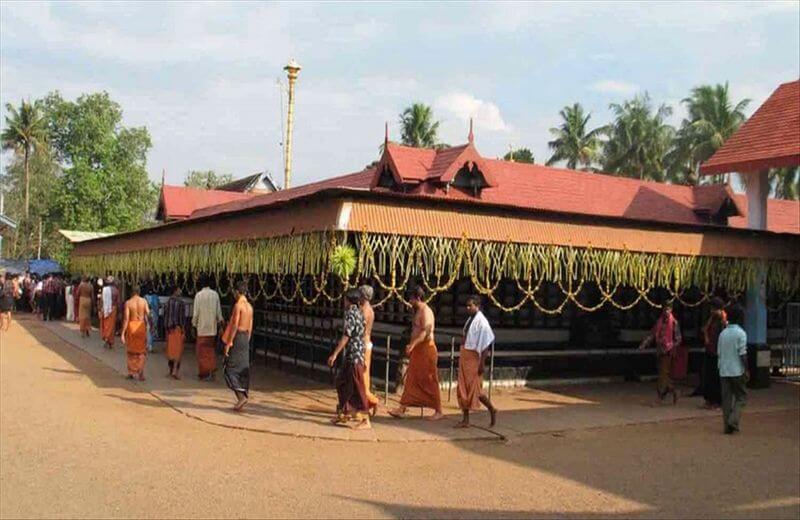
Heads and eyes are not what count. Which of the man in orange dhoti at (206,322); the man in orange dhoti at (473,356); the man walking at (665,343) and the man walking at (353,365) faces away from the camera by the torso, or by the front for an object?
the man in orange dhoti at (206,322)

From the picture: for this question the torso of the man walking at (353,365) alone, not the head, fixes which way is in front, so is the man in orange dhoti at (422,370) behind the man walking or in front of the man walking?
behind

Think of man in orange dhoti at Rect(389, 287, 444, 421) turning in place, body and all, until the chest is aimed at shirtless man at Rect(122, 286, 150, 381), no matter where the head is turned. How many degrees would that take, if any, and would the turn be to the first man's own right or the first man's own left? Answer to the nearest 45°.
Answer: approximately 45° to the first man's own right

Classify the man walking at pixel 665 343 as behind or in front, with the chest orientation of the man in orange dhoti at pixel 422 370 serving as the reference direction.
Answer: behind

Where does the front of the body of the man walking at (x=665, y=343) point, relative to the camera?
toward the camera

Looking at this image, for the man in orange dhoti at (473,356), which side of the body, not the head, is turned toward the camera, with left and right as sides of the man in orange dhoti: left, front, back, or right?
left

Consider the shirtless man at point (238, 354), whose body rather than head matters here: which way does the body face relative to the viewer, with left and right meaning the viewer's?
facing away from the viewer and to the left of the viewer

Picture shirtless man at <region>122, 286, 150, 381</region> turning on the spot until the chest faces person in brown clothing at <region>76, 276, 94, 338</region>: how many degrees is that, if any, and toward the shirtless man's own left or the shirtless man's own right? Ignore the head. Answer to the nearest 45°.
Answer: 0° — they already face them

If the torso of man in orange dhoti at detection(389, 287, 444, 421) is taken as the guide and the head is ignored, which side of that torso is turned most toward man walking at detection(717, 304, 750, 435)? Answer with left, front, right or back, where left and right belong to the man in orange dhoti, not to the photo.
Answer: back

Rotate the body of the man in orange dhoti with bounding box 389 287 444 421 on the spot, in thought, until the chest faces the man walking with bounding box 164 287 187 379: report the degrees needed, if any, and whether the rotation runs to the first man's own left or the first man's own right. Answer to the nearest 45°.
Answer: approximately 45° to the first man's own right

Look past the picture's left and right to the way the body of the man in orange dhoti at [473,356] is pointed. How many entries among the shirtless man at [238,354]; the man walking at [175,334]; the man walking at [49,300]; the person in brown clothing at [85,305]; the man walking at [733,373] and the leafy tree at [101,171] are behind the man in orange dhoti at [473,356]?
1

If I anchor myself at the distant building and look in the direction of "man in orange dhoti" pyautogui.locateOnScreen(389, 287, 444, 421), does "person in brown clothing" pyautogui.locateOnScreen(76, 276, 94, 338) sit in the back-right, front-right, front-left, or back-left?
front-right

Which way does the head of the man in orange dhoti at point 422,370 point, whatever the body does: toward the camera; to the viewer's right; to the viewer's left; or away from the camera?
to the viewer's left

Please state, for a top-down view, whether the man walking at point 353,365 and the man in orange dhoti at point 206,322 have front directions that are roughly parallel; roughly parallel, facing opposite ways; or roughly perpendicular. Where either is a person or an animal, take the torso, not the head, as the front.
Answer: roughly perpendicular

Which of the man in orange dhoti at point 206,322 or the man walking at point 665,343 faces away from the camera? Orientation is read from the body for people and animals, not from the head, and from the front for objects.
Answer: the man in orange dhoti

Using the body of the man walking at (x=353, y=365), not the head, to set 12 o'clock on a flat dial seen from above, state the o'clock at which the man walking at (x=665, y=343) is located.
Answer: the man walking at (x=665, y=343) is roughly at 5 o'clock from the man walking at (x=353, y=365).

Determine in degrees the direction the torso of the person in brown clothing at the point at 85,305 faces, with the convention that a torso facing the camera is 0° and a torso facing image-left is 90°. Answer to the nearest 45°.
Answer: approximately 180°

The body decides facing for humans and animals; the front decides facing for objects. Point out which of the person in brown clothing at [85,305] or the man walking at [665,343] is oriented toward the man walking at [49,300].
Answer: the person in brown clothing
